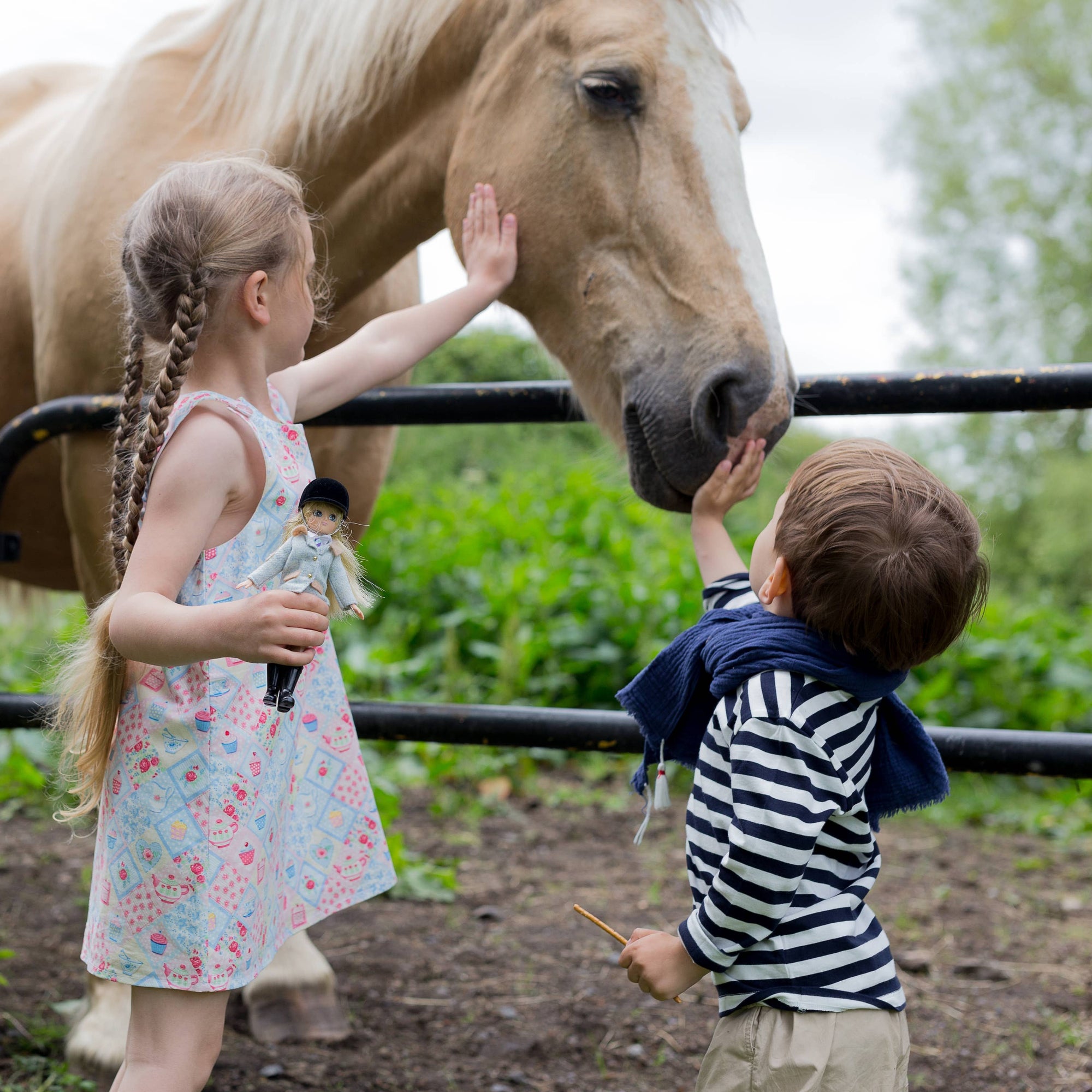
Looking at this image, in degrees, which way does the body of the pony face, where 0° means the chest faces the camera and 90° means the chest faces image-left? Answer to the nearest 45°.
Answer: approximately 315°

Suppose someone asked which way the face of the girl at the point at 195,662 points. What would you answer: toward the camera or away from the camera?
away from the camera

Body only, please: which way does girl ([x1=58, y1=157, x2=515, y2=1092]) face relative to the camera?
to the viewer's right

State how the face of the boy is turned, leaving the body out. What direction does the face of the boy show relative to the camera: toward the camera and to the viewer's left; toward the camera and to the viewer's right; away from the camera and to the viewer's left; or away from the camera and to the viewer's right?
away from the camera and to the viewer's left
